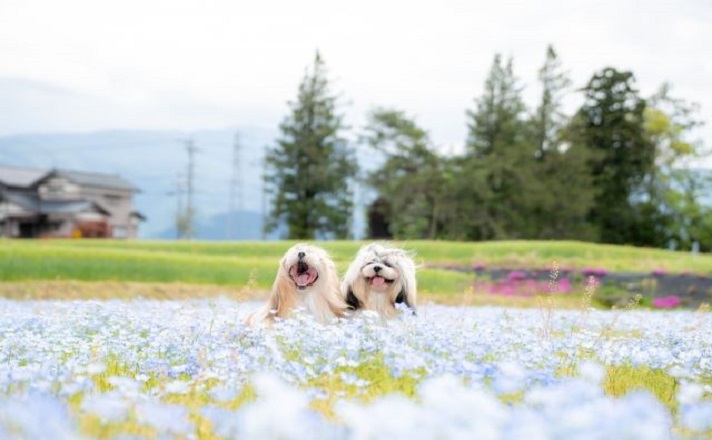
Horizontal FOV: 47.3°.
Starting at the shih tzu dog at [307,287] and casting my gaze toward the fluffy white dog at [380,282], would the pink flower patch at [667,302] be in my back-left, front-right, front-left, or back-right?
front-left

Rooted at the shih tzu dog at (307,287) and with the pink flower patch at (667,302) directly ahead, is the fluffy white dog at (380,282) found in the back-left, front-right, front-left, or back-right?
front-right

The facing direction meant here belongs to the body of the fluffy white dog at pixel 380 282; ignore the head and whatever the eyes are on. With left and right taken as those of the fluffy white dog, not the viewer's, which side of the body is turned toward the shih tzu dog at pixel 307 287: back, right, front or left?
right

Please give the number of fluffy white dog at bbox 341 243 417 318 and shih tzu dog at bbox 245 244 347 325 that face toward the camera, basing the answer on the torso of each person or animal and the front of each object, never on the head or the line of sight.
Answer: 2

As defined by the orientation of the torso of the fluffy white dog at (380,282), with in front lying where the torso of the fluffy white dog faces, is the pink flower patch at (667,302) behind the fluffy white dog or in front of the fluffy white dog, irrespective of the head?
behind

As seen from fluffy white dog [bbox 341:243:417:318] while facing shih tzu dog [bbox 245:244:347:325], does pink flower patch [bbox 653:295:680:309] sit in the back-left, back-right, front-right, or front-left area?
back-right

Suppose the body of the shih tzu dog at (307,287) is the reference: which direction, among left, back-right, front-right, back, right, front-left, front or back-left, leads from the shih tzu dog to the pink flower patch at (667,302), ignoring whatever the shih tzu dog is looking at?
back-left

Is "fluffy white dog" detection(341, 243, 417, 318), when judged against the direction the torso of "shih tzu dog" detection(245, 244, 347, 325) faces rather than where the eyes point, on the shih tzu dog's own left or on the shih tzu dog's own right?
on the shih tzu dog's own left

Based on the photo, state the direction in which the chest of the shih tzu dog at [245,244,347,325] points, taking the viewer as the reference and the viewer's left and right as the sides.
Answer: facing the viewer

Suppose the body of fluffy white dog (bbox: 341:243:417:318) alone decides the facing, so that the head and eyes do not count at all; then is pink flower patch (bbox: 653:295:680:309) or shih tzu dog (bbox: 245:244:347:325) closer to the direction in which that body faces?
the shih tzu dog
